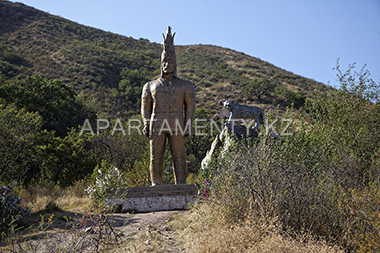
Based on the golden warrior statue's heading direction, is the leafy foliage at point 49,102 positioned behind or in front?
behind

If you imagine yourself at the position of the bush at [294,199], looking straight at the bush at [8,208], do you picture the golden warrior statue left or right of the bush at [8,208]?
right

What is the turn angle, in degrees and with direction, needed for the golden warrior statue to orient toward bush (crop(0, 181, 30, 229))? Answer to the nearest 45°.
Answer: approximately 90° to its right

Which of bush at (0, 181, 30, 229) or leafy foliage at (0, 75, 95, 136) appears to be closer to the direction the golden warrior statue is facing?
the bush

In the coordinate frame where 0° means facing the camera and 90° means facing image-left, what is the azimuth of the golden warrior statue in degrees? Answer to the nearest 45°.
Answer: approximately 0°

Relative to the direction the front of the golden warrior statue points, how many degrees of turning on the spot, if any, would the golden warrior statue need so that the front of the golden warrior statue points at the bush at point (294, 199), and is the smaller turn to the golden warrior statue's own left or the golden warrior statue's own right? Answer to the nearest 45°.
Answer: approximately 45° to the golden warrior statue's own left
